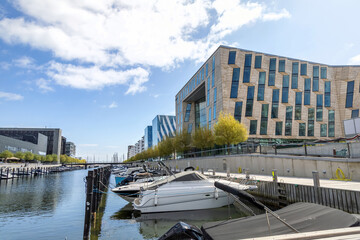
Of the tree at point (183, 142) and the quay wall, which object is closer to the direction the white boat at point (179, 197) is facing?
the quay wall

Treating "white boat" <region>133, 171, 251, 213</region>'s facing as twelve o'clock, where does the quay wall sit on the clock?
The quay wall is roughly at 11 o'clock from the white boat.

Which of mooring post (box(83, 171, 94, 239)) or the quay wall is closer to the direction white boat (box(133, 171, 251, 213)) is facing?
the quay wall

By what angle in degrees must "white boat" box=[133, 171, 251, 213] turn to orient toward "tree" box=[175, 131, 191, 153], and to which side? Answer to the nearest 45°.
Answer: approximately 90° to its left

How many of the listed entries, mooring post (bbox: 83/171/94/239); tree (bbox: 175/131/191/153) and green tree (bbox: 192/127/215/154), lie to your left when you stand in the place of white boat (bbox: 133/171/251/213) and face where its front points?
2

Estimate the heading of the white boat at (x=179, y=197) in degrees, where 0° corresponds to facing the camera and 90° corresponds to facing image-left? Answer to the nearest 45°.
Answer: approximately 270°

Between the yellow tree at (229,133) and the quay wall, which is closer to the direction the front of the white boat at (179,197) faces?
the quay wall

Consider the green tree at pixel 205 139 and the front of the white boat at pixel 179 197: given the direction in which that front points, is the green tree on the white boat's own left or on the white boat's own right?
on the white boat's own left

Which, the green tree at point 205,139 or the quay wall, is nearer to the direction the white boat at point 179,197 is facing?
the quay wall

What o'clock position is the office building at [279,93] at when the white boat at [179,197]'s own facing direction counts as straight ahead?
The office building is roughly at 10 o'clock from the white boat.
